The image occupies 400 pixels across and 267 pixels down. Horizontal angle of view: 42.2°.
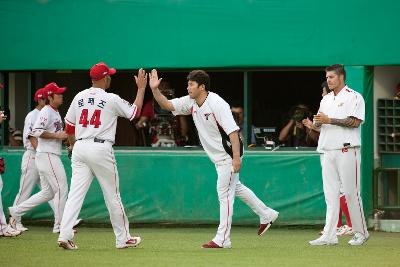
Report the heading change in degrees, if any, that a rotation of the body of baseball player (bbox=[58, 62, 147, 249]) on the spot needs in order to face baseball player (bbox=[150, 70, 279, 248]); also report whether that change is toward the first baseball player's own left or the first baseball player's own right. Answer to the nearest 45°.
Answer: approximately 45° to the first baseball player's own right

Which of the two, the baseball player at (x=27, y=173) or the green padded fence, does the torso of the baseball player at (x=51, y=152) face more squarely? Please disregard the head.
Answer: the green padded fence

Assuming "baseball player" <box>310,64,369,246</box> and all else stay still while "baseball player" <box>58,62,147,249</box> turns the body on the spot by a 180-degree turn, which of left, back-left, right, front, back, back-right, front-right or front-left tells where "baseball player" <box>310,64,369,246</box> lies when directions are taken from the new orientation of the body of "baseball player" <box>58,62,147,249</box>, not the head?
back-left

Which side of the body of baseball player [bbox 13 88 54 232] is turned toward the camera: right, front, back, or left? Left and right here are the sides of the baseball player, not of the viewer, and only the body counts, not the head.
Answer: right

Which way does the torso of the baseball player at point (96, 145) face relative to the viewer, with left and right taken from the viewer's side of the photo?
facing away from the viewer and to the right of the viewer

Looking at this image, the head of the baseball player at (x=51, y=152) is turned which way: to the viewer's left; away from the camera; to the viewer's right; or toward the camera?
to the viewer's right

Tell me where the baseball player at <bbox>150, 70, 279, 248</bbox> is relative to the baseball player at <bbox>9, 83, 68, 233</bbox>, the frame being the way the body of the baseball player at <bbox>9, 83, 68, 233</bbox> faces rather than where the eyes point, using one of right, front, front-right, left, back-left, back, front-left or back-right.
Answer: front-right

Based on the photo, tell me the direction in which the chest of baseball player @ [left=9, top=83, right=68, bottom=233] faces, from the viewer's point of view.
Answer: to the viewer's right

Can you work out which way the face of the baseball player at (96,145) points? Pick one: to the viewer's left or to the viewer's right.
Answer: to the viewer's right
